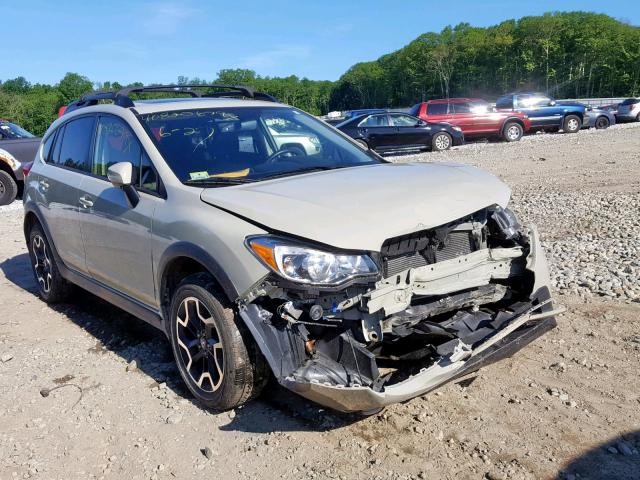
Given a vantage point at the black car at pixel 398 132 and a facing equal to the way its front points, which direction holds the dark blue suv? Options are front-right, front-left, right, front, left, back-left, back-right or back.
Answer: front-left

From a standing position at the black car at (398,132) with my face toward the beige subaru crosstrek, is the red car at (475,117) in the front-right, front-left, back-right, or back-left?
back-left

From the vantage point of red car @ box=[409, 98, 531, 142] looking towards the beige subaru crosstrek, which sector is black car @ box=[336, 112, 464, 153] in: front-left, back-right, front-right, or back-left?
front-right

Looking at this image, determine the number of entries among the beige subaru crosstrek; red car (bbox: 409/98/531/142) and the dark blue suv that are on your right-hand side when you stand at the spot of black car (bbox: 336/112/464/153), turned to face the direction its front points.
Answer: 1

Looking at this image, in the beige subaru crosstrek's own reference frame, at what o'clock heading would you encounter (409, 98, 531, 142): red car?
The red car is roughly at 8 o'clock from the beige subaru crosstrek.

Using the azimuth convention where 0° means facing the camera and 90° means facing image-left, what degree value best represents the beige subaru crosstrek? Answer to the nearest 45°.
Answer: approximately 315°

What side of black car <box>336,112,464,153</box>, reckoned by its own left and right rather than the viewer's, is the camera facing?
right
